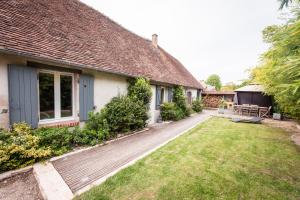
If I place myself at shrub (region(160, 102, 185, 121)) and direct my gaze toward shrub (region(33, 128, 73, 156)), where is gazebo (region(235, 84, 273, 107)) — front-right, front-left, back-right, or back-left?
back-left

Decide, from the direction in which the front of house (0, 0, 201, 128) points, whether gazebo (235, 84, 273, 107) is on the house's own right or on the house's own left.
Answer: on the house's own left

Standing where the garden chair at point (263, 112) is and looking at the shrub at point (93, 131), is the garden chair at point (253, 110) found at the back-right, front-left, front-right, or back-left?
front-right

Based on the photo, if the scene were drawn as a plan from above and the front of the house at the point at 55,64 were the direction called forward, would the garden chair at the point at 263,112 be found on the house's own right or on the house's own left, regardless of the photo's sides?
on the house's own left

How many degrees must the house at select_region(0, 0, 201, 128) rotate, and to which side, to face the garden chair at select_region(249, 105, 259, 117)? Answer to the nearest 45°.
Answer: approximately 45° to its left

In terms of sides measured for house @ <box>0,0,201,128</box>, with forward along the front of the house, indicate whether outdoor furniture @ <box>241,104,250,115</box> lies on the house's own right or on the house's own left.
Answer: on the house's own left
